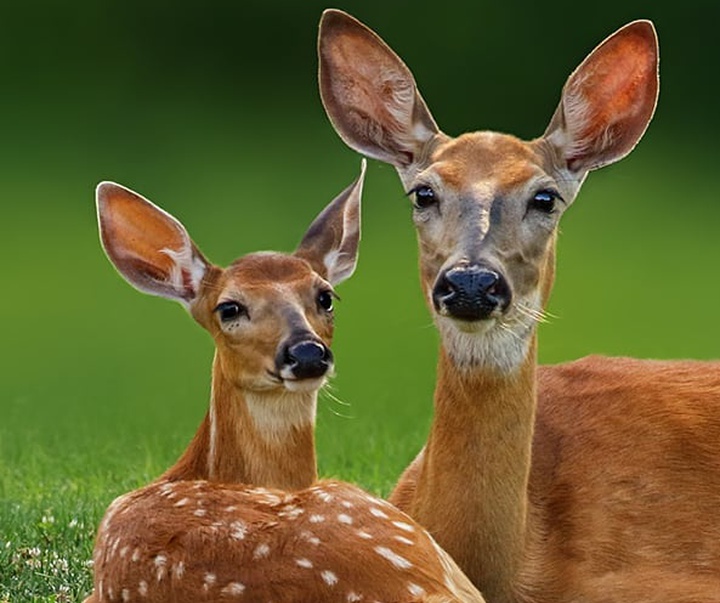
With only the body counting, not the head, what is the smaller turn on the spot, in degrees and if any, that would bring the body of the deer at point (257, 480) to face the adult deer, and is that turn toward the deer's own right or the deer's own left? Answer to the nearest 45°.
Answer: approximately 135° to the deer's own right

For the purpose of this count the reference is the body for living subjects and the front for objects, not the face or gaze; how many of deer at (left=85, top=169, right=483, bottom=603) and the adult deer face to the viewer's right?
0

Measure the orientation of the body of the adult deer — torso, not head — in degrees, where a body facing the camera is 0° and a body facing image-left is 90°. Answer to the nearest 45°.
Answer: approximately 45°

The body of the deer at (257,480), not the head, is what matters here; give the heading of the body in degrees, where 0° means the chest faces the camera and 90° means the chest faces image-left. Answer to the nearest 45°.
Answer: approximately 135°
